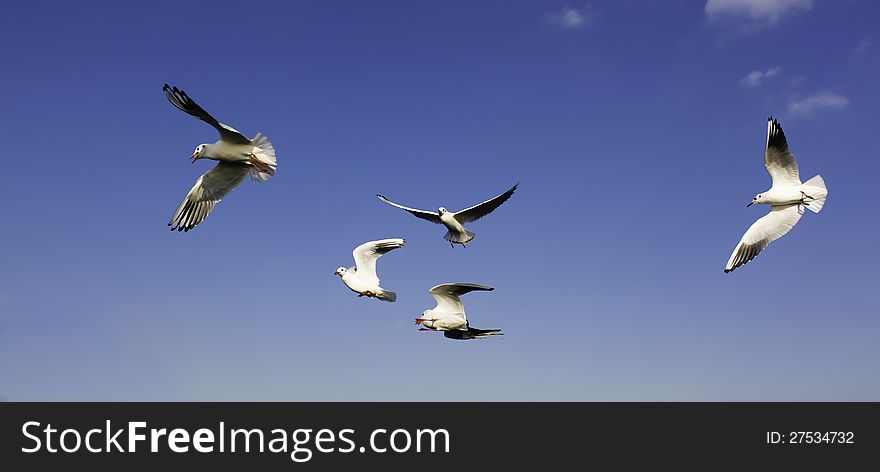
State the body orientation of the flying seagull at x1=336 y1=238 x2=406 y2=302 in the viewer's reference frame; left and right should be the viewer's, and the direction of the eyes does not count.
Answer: facing to the left of the viewer

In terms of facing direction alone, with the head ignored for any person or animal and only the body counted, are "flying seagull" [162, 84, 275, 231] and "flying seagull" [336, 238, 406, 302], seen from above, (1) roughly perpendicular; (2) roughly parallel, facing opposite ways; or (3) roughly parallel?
roughly parallel

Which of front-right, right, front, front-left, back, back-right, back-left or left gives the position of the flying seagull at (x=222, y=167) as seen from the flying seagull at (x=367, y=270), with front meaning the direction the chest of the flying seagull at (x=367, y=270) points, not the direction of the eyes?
front

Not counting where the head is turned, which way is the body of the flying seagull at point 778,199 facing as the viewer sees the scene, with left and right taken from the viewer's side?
facing to the left of the viewer

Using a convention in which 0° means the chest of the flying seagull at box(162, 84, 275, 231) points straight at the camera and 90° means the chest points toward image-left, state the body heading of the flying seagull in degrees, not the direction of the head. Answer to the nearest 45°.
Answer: approximately 90°

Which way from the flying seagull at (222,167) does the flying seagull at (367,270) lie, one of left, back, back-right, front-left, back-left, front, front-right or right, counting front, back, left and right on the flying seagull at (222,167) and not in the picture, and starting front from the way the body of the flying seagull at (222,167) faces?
back

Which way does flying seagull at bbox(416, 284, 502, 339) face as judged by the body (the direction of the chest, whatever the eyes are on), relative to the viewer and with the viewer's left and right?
facing to the left of the viewer

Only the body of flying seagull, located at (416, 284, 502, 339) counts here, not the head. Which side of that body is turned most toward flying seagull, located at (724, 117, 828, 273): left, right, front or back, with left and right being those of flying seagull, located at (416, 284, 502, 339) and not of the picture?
back

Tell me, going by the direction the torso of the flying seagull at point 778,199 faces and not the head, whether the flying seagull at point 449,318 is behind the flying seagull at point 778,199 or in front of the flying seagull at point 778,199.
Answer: in front

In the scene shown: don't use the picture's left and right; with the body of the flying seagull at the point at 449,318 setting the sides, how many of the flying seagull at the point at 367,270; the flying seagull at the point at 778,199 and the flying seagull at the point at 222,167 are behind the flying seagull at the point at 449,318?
1

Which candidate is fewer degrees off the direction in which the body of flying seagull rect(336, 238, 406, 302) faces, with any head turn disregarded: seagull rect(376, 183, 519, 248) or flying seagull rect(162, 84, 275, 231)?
the flying seagull
